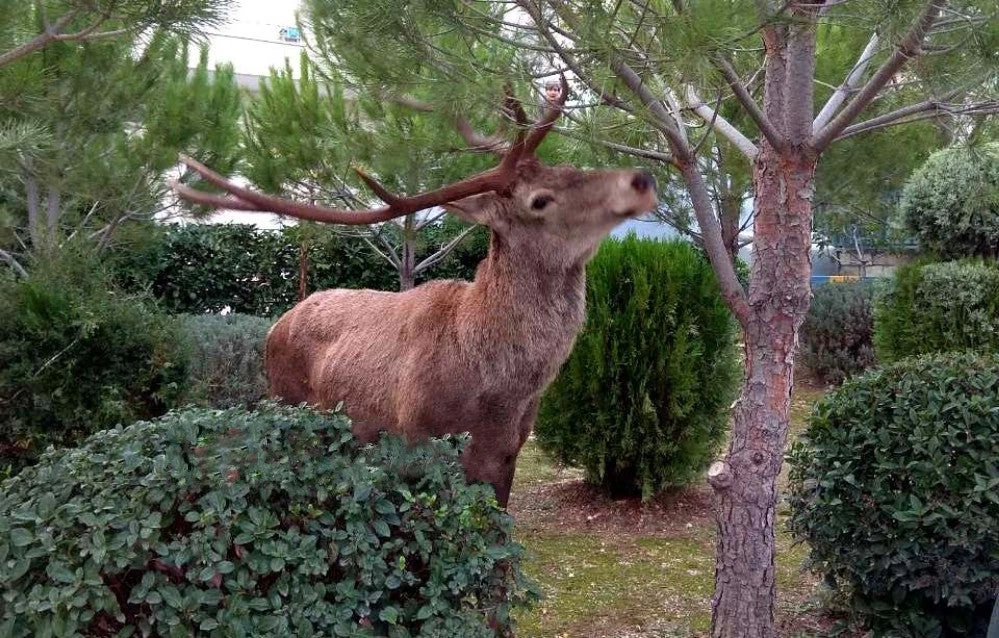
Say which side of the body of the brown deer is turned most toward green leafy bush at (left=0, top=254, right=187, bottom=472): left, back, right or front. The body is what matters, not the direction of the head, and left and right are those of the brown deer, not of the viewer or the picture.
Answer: back

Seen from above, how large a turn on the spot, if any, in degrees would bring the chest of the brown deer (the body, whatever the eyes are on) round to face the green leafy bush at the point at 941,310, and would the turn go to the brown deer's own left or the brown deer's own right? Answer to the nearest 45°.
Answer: approximately 90° to the brown deer's own left

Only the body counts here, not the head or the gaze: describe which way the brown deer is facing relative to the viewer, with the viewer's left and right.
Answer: facing the viewer and to the right of the viewer

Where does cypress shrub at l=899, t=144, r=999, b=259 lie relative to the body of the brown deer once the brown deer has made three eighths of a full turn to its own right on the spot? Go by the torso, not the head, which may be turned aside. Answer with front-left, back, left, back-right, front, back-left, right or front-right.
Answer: back-right

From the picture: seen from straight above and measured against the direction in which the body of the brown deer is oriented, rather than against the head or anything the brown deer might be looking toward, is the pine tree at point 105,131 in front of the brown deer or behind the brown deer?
behind
